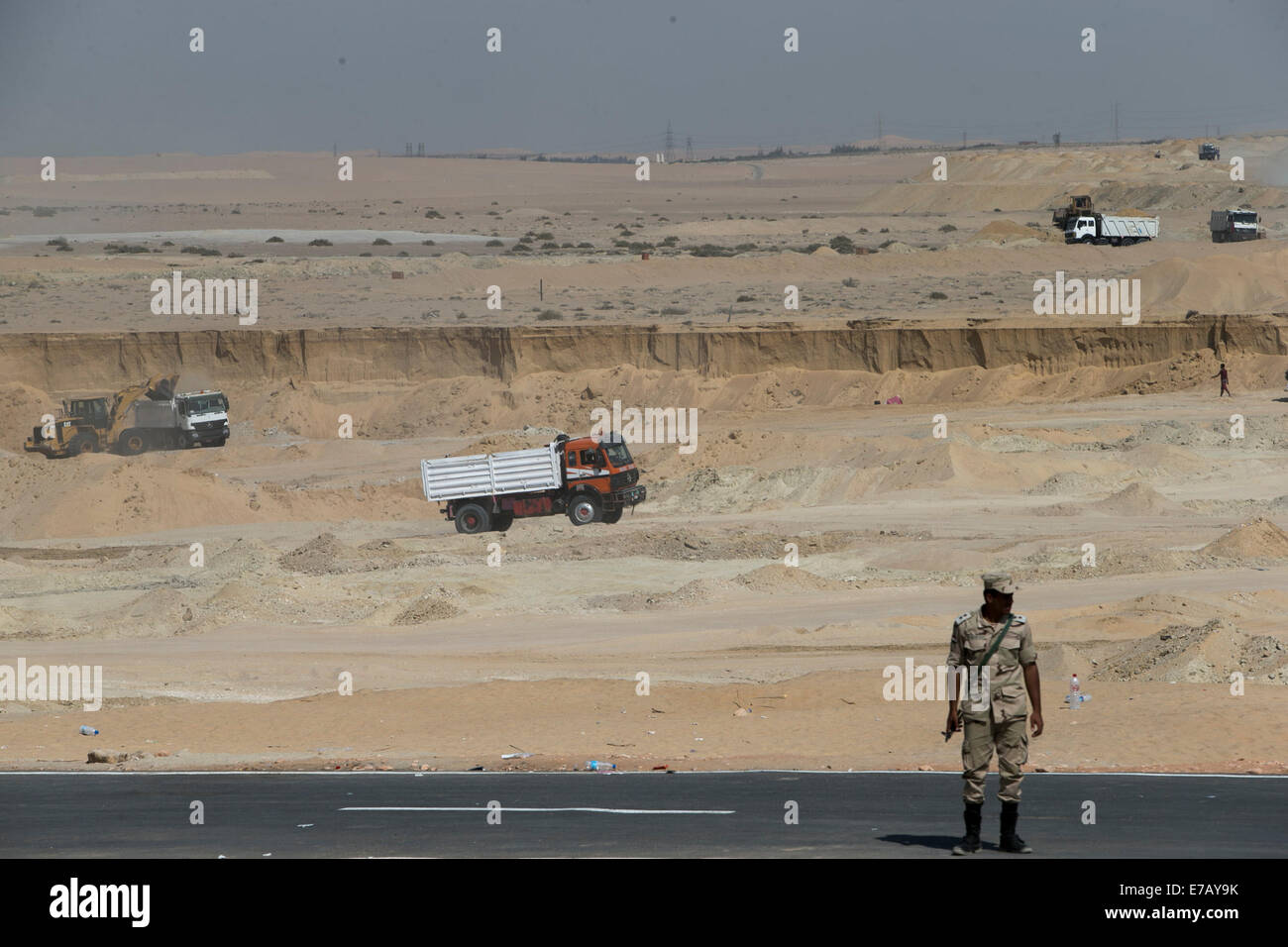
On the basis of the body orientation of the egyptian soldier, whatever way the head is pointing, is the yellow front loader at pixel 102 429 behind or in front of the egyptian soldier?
behind

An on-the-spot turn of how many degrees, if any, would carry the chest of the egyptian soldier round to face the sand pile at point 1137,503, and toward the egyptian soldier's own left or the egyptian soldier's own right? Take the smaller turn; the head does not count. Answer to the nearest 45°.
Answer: approximately 180°

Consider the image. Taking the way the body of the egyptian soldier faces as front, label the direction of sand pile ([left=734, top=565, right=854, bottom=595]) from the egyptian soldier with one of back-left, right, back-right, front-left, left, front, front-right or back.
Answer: back

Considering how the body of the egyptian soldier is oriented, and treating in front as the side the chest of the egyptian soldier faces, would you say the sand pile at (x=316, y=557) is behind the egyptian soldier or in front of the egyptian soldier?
behind

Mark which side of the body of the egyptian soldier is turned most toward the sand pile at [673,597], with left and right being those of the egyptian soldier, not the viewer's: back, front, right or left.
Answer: back

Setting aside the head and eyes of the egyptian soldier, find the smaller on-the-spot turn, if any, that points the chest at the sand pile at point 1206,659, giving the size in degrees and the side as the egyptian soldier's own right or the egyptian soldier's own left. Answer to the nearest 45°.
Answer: approximately 180°

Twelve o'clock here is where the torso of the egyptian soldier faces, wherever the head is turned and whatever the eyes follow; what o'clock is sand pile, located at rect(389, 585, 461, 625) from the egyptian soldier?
The sand pile is roughly at 5 o'clock from the egyptian soldier.

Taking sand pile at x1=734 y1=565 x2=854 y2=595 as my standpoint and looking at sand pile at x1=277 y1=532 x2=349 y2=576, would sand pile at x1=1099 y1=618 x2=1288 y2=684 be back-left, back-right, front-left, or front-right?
back-left

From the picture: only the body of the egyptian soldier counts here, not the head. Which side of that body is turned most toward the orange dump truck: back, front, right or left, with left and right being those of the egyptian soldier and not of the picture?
back

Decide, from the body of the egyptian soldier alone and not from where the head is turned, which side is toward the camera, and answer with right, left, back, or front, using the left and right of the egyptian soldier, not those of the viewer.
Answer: front
